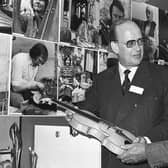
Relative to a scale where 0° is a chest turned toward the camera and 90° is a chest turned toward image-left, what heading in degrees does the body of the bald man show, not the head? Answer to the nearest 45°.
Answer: approximately 0°
